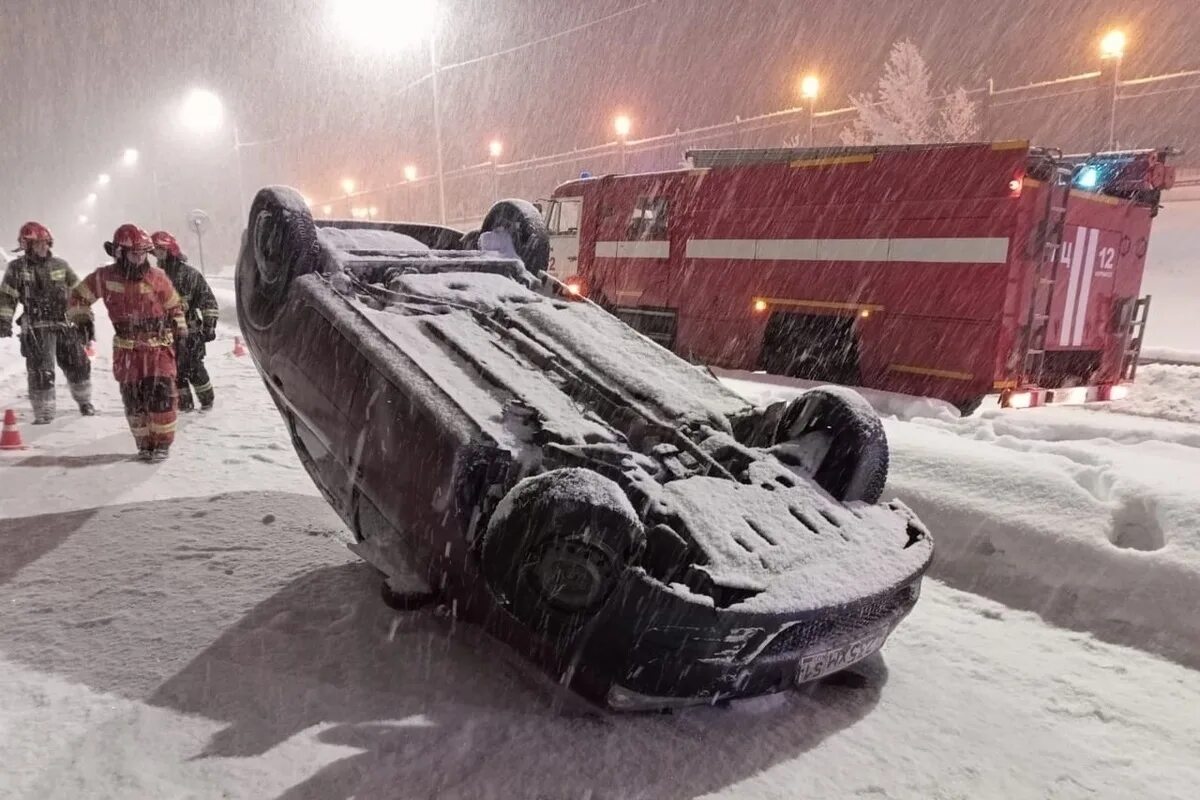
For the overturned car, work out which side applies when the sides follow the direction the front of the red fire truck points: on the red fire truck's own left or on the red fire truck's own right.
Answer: on the red fire truck's own left

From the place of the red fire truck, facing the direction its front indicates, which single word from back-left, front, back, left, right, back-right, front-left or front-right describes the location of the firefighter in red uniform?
left

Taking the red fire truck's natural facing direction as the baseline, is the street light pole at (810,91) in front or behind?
in front

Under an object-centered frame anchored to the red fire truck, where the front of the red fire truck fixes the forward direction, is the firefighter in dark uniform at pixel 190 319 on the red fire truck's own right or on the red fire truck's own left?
on the red fire truck's own left

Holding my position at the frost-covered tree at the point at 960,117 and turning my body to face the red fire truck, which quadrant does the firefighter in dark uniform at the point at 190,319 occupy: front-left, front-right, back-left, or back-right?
front-right

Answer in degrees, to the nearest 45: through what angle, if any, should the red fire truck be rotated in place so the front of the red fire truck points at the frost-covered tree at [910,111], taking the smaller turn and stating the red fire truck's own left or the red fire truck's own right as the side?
approximately 45° to the red fire truck's own right

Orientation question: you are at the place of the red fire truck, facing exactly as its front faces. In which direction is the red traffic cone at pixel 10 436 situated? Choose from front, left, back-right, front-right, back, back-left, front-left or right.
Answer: left

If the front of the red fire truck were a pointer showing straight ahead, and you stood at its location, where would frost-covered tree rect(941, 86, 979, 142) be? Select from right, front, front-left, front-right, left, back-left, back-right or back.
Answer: front-right

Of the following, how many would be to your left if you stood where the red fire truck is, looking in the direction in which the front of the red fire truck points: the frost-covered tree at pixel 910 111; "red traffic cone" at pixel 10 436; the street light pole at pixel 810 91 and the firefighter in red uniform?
2

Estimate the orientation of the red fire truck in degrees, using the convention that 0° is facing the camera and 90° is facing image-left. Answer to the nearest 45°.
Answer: approximately 135°

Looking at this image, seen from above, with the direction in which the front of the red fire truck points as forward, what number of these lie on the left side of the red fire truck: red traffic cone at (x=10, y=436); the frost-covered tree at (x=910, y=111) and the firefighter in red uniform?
2

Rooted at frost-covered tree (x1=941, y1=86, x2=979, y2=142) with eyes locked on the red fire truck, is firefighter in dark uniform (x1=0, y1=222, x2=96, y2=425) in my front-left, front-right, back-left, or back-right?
front-right
